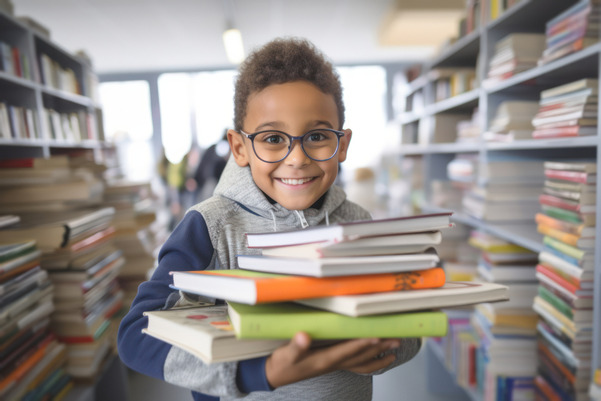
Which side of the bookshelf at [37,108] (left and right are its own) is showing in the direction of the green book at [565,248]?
front

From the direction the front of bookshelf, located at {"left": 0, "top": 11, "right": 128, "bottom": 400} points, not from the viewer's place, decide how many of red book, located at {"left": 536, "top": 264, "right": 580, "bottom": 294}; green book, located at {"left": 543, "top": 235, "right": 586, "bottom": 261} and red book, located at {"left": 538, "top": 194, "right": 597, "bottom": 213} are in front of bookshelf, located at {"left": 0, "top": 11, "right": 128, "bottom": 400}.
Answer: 3

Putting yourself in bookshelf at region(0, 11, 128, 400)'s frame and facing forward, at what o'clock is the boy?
The boy is roughly at 1 o'clock from the bookshelf.

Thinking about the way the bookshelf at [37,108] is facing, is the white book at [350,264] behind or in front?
in front

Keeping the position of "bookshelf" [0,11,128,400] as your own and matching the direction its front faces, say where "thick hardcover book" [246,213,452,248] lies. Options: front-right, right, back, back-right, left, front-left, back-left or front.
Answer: front-right

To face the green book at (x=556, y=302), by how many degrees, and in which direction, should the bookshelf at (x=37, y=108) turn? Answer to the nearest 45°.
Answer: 0° — it already faces it

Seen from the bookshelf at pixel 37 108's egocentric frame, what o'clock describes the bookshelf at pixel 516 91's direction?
the bookshelf at pixel 516 91 is roughly at 12 o'clock from the bookshelf at pixel 37 108.

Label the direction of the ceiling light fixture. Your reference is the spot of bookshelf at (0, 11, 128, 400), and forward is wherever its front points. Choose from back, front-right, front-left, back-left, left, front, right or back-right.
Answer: left

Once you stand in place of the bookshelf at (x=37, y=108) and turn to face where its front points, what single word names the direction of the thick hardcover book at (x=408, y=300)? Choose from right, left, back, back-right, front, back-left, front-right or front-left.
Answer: front-right

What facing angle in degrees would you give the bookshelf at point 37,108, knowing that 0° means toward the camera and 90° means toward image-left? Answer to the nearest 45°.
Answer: approximately 315°
